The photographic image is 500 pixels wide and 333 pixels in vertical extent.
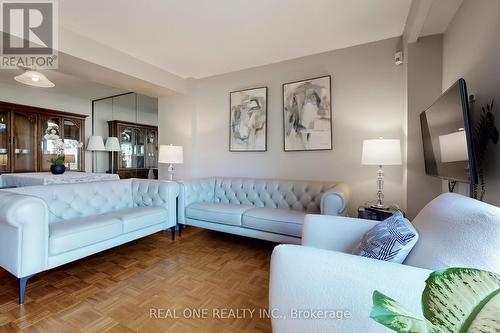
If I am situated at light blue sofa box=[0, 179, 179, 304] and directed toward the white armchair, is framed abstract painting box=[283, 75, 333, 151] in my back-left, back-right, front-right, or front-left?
front-left

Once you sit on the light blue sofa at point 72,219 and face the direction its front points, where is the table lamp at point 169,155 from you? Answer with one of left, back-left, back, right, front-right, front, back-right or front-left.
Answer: left

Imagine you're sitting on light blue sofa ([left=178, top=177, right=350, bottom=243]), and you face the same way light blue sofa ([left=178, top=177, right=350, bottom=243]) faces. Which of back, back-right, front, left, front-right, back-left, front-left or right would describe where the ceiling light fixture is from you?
front-right

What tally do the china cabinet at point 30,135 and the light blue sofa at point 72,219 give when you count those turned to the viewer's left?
0

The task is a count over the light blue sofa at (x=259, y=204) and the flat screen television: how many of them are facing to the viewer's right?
0

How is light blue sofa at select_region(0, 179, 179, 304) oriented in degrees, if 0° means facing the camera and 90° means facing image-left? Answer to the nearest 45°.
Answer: approximately 315°

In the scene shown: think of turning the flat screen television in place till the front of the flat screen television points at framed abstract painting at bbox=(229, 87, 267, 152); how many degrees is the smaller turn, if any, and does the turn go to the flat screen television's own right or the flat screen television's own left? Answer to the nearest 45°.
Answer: approximately 45° to the flat screen television's own right

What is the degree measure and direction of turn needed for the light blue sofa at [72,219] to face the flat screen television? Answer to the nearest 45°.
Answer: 0° — it already faces it

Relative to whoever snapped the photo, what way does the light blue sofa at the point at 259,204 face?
facing the viewer and to the left of the viewer

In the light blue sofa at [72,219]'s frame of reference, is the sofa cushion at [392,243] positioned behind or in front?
in front

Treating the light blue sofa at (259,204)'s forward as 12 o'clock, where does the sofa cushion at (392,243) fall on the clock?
The sofa cushion is roughly at 10 o'clock from the light blue sofa.

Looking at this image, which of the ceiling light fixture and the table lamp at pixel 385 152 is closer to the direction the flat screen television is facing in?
the ceiling light fixture

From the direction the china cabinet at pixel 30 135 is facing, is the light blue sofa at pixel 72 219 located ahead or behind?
ahead

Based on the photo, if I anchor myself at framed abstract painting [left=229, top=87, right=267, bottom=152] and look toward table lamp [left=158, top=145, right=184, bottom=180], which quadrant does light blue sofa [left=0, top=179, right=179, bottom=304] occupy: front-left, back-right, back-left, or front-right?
front-left

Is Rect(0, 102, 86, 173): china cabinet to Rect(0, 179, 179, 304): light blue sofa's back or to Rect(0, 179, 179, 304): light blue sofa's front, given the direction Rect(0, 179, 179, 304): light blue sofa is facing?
to the back
